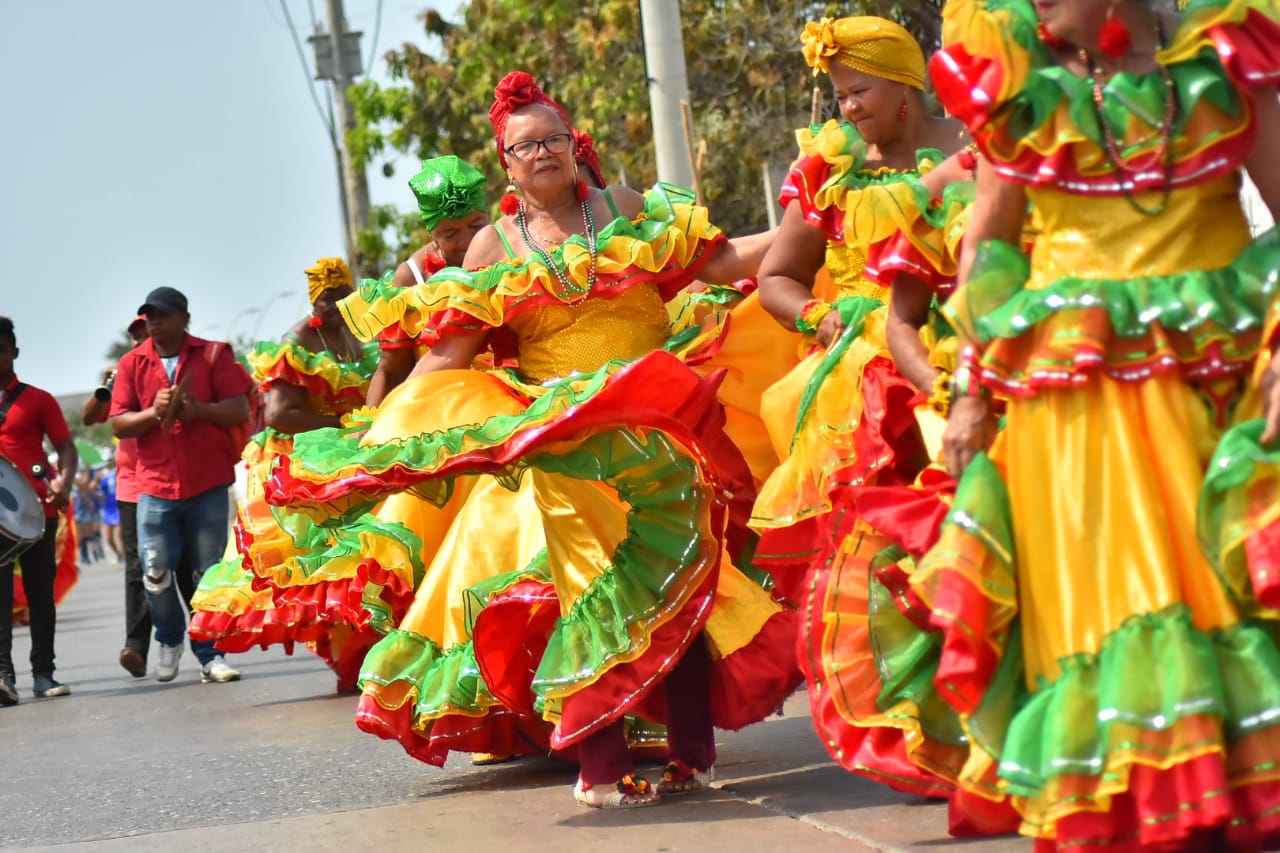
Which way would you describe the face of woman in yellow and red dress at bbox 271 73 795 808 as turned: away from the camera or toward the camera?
toward the camera

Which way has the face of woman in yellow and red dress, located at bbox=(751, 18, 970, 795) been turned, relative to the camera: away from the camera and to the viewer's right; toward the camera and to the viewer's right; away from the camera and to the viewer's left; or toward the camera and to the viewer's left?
toward the camera and to the viewer's left

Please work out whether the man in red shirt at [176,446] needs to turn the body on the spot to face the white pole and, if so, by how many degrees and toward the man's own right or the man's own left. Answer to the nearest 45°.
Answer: approximately 90° to the man's own left

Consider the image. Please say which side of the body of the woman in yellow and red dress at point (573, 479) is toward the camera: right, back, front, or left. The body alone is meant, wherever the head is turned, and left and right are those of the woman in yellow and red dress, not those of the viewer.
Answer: front

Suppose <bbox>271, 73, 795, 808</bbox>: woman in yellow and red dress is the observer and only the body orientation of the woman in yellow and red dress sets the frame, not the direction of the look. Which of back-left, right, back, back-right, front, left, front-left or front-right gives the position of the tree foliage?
back

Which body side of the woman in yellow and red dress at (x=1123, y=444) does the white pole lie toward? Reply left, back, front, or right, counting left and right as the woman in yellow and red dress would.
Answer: back

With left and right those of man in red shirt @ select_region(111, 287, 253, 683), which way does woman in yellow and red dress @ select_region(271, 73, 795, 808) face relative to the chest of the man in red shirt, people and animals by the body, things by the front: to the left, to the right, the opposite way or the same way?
the same way

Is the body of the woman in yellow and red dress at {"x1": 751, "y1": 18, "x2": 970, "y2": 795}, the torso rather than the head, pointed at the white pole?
no

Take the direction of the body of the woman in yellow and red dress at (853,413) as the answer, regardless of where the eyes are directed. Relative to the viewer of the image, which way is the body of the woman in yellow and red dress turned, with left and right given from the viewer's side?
facing the viewer and to the left of the viewer

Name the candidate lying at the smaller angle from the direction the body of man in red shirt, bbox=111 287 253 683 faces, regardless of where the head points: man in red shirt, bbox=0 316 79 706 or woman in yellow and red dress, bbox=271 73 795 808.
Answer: the woman in yellow and red dress

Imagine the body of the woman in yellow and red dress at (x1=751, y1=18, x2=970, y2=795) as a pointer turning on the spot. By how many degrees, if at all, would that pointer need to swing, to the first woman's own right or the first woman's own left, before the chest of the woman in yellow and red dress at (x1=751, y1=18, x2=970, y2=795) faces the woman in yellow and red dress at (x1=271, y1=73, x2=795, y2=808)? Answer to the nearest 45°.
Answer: approximately 90° to the first woman's own right

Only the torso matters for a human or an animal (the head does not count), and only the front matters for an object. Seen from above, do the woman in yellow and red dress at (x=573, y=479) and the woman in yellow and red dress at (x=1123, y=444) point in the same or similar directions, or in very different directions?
same or similar directions

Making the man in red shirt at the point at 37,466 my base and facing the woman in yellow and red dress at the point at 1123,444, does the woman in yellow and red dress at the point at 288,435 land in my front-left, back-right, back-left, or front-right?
front-left

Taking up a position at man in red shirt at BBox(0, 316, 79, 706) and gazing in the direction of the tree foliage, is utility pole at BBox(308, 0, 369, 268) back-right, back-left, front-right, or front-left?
front-left

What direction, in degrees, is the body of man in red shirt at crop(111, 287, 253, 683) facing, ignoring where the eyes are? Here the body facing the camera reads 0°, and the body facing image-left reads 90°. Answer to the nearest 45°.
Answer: approximately 0°
